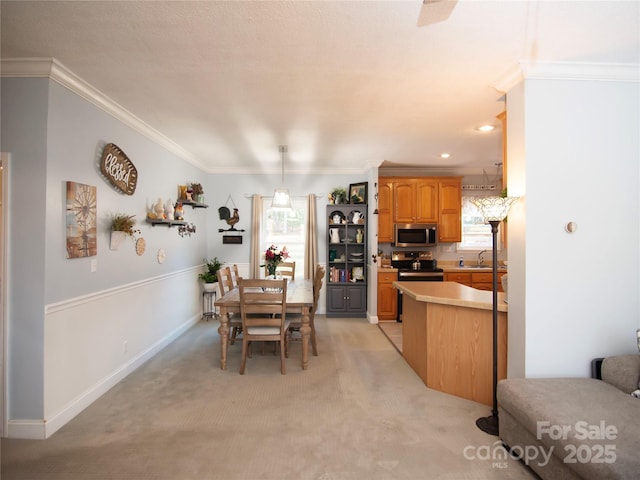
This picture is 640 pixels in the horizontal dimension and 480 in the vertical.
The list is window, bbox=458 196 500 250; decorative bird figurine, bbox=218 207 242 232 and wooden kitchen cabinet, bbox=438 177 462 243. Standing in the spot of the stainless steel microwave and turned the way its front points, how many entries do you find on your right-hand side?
1

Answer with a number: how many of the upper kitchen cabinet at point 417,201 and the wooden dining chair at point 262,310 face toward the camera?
1

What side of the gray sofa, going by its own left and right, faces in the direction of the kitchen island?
right

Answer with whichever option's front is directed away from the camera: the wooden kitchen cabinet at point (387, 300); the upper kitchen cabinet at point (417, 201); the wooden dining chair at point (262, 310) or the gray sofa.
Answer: the wooden dining chair

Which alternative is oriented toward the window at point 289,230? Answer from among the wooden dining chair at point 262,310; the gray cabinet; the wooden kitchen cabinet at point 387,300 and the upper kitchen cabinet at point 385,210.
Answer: the wooden dining chair
